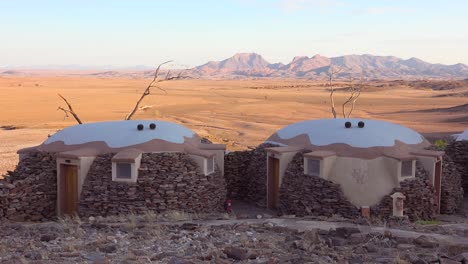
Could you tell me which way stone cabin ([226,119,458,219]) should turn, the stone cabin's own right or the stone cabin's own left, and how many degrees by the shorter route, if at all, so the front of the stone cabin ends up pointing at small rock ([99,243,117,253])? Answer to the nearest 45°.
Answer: approximately 45° to the stone cabin's own right

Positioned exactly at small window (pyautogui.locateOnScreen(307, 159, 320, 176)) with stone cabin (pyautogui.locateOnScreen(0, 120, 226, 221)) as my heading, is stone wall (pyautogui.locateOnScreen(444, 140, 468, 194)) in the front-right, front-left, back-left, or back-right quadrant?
back-right

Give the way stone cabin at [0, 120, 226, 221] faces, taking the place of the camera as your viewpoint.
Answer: facing the viewer

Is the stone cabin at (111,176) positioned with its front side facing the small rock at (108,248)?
yes

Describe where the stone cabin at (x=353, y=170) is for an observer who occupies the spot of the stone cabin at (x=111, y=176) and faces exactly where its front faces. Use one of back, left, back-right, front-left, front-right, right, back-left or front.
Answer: left

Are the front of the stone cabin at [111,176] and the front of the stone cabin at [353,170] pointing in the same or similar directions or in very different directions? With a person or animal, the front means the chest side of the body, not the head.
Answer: same or similar directions

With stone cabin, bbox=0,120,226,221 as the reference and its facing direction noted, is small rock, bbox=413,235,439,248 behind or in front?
in front

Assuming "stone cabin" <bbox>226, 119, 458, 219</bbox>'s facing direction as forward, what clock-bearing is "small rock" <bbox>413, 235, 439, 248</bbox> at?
The small rock is roughly at 12 o'clock from the stone cabin.

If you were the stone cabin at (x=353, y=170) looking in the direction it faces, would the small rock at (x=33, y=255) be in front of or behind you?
in front

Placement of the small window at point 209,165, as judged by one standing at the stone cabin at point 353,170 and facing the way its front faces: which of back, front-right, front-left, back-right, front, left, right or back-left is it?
right

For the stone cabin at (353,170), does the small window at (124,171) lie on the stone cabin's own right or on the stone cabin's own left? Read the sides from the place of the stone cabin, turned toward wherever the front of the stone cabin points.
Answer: on the stone cabin's own right

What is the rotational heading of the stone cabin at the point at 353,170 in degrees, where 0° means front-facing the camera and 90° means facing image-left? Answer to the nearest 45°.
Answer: approximately 0°

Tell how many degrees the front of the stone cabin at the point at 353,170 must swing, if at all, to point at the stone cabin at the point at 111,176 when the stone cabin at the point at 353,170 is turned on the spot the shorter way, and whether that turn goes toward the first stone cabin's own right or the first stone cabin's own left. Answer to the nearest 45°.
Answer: approximately 90° to the first stone cabin's own right
